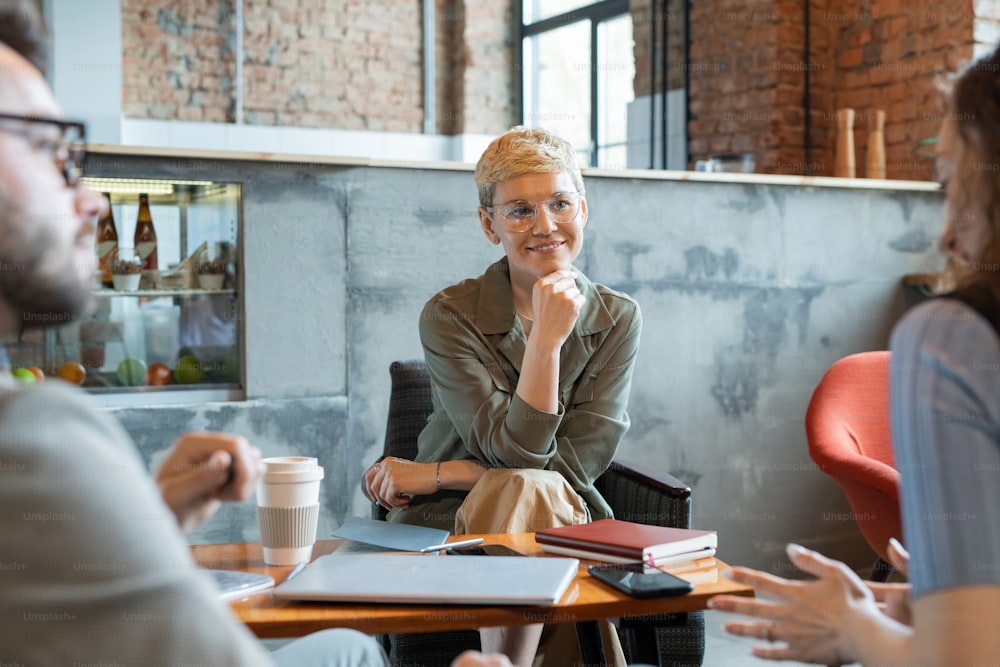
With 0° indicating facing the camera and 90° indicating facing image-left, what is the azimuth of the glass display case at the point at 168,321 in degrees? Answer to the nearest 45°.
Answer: approximately 0°

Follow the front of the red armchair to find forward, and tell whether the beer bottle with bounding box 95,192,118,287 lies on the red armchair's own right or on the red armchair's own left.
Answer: on the red armchair's own right

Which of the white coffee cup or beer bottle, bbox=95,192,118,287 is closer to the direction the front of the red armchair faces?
the white coffee cup

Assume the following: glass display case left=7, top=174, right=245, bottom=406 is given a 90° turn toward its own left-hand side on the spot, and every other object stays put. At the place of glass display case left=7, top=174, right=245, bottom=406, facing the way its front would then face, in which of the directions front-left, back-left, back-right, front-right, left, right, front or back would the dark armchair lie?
front-right

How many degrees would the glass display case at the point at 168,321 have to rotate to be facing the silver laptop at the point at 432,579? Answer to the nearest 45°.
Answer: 0° — it already faces it

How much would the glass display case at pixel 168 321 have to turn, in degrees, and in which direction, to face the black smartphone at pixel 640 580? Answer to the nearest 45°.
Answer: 0° — it already faces it

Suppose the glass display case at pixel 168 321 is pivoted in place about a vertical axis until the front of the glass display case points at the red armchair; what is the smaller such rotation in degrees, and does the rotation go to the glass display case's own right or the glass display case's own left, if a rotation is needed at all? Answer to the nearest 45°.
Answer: approximately 90° to the glass display case's own left
